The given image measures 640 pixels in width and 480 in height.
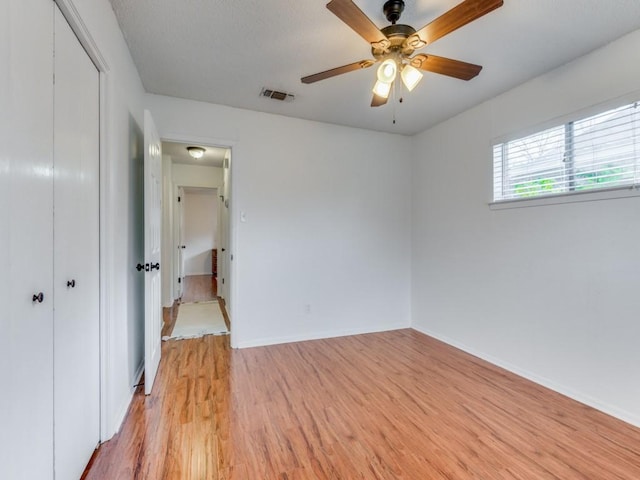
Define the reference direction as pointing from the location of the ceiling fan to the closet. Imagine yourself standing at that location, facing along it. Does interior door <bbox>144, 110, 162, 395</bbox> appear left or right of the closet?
right

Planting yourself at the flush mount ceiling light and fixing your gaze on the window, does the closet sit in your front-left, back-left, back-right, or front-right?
front-right

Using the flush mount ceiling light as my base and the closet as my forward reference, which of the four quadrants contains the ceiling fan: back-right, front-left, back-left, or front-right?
front-left

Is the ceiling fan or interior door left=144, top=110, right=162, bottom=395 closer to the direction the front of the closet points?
the ceiling fan

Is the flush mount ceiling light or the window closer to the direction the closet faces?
the window

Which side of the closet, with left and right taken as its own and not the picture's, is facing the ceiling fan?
front

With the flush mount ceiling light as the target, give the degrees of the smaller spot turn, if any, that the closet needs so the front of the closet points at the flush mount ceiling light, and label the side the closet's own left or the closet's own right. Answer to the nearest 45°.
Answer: approximately 90° to the closet's own left

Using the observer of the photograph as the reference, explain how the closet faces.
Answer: facing the viewer and to the right of the viewer

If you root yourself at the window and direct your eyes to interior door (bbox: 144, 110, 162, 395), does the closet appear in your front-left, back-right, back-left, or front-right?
front-left

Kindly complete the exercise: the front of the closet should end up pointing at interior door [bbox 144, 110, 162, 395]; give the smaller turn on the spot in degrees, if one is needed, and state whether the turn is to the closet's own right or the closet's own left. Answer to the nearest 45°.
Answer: approximately 90° to the closet's own left

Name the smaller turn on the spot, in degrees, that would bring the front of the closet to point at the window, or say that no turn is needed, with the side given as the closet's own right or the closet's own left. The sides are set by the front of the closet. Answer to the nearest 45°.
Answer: approximately 45° to the closet's own left

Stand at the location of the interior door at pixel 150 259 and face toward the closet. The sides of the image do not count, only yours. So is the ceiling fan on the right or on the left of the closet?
left

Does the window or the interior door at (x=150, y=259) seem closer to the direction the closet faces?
the window
